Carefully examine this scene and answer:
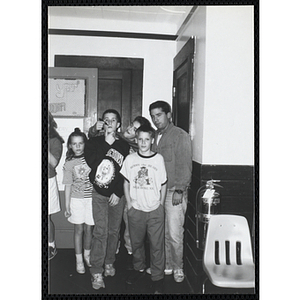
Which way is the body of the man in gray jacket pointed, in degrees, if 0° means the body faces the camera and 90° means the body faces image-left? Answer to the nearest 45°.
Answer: approximately 45°

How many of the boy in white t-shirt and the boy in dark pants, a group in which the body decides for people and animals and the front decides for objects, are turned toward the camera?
2

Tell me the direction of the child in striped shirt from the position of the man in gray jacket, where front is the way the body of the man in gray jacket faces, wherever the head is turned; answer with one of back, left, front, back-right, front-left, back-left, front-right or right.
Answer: front-right

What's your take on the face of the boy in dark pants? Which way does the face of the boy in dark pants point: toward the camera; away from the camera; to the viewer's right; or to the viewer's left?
toward the camera

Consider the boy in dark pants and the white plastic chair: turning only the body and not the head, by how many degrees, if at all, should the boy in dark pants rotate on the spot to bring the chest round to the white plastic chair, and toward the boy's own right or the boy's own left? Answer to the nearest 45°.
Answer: approximately 90° to the boy's own left

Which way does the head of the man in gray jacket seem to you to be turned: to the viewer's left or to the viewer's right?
to the viewer's left

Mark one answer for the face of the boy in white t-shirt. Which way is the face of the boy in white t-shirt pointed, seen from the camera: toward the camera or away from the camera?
toward the camera

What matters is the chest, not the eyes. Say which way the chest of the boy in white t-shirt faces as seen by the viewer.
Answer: toward the camera

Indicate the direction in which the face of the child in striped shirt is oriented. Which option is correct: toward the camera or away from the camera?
toward the camera

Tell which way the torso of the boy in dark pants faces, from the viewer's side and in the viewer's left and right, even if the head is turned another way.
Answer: facing the viewer
